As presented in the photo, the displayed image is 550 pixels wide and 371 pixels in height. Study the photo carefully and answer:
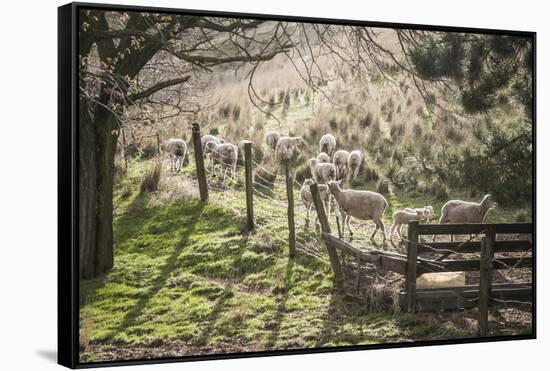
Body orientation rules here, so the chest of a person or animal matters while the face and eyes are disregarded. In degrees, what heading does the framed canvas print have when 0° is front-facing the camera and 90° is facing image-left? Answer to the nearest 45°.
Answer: approximately 315°
